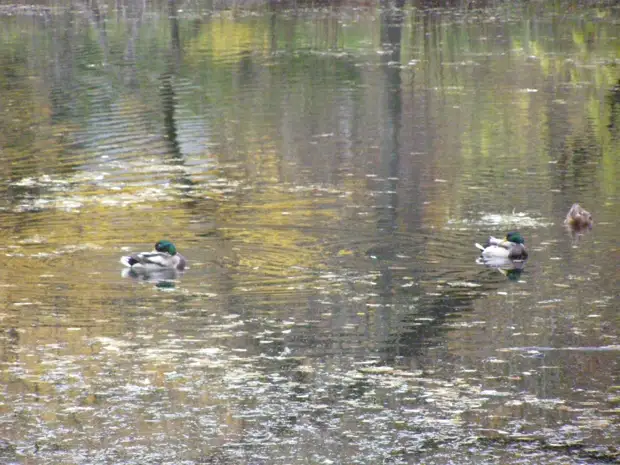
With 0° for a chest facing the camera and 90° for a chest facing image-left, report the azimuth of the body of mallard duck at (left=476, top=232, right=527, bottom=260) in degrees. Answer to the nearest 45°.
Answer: approximately 270°

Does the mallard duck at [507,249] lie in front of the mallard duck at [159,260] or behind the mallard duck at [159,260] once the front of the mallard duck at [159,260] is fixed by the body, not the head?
in front

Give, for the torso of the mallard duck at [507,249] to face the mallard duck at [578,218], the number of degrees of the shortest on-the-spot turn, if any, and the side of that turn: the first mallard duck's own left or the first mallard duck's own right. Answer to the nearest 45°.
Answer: approximately 45° to the first mallard duck's own left

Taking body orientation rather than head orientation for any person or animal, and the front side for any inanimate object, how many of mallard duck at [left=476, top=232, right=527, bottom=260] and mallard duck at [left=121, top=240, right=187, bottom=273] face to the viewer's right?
2

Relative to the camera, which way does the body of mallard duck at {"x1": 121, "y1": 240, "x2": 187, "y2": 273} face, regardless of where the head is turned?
to the viewer's right

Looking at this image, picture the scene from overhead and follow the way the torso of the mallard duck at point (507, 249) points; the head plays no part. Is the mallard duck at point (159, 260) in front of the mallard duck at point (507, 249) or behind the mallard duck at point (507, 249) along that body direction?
behind
